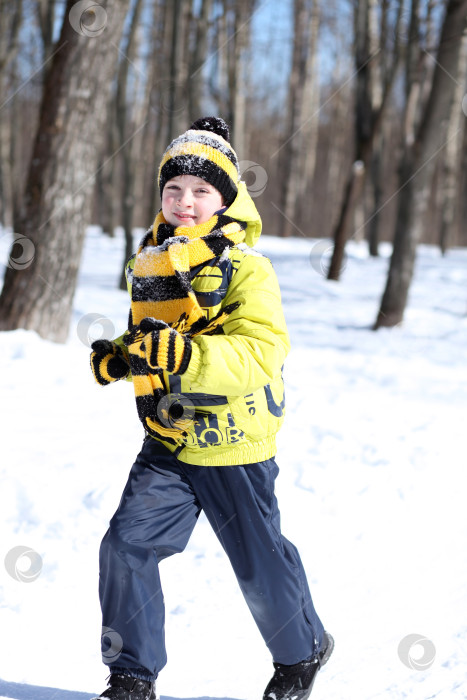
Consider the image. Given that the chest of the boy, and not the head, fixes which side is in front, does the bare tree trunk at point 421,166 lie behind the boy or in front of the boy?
behind

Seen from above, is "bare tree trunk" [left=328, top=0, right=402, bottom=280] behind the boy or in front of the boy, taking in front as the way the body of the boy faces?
behind

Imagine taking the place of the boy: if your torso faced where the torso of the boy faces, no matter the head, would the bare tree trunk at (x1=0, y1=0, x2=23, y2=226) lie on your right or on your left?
on your right

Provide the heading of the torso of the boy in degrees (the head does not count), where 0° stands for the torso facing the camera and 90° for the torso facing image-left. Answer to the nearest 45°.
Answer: approximately 45°

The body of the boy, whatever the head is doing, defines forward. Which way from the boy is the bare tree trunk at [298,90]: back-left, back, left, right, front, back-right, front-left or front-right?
back-right

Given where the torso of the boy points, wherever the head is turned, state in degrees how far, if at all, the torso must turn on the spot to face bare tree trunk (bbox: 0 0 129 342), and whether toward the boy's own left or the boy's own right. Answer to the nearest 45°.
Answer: approximately 135° to the boy's own right
